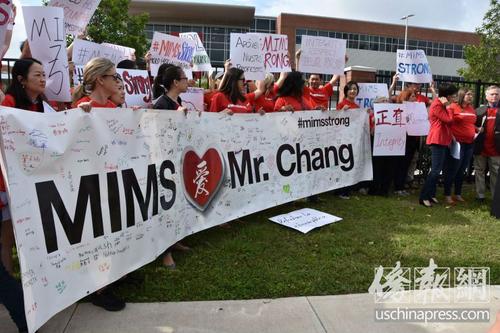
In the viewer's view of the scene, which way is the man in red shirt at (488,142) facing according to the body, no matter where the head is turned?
toward the camera

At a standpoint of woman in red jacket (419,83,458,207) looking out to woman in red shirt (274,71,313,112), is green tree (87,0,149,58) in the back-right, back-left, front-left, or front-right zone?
front-right

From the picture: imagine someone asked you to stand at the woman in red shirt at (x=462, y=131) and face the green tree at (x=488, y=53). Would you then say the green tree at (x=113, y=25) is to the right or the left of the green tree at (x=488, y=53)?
left

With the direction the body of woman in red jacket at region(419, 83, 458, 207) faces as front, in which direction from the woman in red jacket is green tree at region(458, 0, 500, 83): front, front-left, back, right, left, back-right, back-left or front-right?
left

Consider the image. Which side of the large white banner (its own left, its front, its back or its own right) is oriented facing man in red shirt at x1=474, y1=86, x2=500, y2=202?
left

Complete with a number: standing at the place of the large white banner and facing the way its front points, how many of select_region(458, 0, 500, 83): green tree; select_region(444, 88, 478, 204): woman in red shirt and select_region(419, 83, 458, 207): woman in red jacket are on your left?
3

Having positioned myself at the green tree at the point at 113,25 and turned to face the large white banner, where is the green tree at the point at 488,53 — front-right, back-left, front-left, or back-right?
front-left

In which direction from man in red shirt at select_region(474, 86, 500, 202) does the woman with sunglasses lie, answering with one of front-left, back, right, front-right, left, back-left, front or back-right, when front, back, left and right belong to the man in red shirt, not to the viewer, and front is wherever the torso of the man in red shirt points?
front-right
